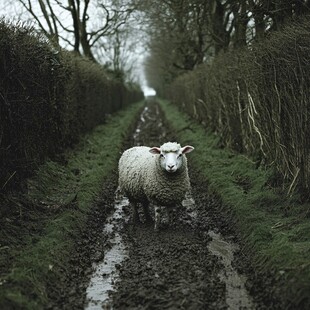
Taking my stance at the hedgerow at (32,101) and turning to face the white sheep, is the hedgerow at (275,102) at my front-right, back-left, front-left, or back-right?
front-left

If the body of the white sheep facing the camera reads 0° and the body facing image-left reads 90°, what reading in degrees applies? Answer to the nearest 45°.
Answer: approximately 315°

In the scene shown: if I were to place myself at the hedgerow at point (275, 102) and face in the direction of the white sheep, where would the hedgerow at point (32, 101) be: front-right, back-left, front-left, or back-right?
front-right

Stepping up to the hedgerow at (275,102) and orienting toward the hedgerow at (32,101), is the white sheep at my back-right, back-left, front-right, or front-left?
front-left

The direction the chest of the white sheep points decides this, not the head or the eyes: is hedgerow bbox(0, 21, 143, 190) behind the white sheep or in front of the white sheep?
behind

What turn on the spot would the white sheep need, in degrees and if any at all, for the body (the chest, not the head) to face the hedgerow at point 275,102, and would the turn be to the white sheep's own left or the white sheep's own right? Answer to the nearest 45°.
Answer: approximately 45° to the white sheep's own left
